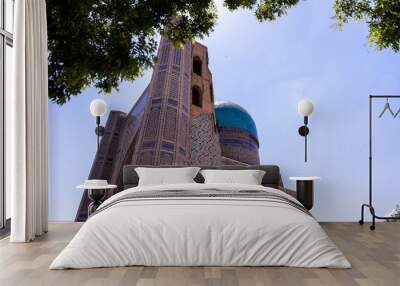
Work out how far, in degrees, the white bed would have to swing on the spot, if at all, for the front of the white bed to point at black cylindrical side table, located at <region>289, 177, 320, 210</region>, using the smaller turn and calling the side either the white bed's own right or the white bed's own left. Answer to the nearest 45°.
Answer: approximately 135° to the white bed's own left

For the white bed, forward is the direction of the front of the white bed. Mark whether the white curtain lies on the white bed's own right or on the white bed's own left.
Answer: on the white bed's own right

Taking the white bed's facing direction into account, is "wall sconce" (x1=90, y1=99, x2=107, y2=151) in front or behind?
behind

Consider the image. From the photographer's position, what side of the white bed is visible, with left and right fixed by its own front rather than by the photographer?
front
